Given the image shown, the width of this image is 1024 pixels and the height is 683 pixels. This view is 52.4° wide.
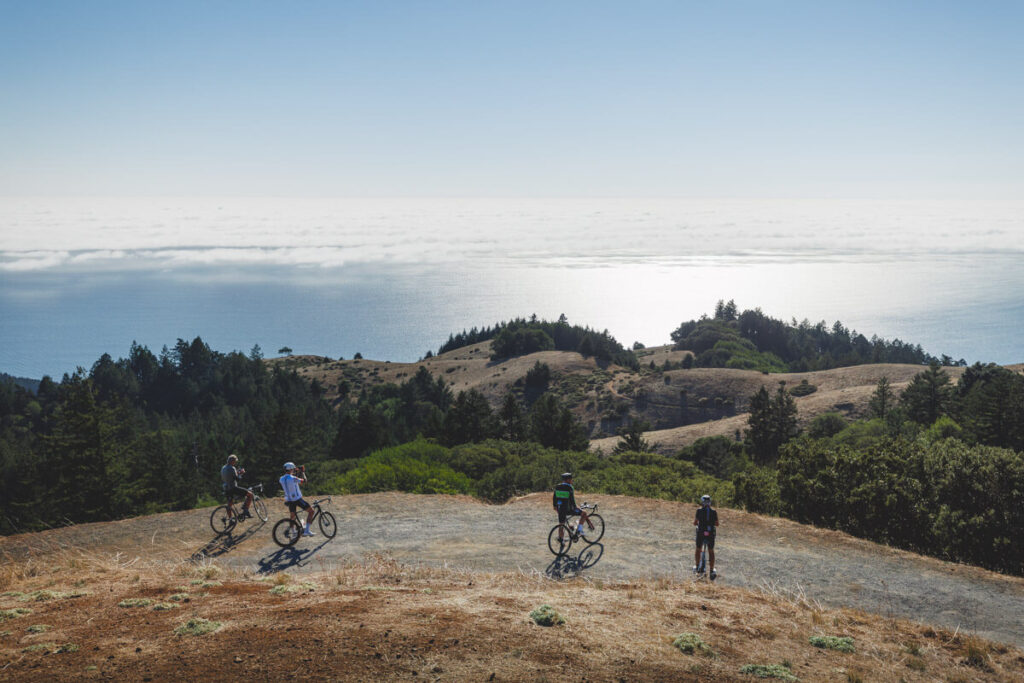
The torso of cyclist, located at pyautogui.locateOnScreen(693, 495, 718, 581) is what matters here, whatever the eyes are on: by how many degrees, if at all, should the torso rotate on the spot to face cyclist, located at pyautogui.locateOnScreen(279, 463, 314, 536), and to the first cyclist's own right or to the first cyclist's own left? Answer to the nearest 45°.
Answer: approximately 90° to the first cyclist's own left

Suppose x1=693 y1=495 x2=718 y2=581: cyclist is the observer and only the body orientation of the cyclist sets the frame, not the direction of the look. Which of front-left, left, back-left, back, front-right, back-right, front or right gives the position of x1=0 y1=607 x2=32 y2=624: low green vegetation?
back-left

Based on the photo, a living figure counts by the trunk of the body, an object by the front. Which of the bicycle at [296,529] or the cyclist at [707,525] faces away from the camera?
the cyclist

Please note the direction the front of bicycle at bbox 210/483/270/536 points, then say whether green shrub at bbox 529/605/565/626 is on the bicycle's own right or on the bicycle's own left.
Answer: on the bicycle's own right

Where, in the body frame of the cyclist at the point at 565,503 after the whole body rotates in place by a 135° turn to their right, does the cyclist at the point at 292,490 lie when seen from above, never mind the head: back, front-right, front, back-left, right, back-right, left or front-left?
right

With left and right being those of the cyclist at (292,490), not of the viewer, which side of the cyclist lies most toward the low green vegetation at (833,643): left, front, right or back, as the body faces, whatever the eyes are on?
right

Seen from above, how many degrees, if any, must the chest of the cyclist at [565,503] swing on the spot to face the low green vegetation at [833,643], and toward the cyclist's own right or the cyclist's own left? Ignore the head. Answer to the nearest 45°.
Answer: approximately 90° to the cyclist's own right

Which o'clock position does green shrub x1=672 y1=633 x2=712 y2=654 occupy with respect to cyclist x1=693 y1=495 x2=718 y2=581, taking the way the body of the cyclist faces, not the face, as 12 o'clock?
The green shrub is roughly at 6 o'clock from the cyclist.

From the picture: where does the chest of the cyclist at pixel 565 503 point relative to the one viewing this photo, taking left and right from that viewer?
facing away from the viewer and to the right of the viewer

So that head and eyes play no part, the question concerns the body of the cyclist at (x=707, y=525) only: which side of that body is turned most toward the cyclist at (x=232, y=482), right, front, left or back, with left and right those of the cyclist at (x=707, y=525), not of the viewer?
left

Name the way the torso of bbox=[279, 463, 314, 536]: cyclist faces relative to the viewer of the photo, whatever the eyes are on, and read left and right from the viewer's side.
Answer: facing away from the viewer and to the right of the viewer

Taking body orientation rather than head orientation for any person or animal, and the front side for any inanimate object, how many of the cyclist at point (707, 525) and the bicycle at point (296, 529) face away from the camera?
1

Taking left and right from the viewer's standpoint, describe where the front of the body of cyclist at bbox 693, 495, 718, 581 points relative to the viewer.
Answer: facing away from the viewer

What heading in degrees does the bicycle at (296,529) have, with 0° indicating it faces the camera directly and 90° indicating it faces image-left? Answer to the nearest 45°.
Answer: approximately 270°

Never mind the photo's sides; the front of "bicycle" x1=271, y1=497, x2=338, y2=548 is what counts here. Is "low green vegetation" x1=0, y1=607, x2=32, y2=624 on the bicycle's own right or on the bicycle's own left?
on the bicycle's own right
